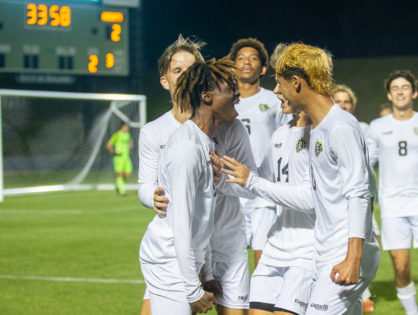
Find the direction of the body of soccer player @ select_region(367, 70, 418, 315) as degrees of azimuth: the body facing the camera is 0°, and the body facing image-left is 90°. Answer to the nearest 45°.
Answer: approximately 0°

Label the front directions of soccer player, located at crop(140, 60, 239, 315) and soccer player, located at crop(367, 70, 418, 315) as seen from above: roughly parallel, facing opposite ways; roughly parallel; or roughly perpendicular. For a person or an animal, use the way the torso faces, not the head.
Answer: roughly perpendicular

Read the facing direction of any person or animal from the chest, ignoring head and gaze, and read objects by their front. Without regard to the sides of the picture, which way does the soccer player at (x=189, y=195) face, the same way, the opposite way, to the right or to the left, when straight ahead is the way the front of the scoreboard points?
to the left

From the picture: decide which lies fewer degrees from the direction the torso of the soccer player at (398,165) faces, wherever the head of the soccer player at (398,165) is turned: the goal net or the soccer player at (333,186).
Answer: the soccer player

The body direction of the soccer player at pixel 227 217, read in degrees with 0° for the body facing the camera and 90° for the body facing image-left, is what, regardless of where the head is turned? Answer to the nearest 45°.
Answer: approximately 315°

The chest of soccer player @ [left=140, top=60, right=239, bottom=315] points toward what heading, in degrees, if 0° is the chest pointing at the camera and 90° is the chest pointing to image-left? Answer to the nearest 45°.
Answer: approximately 270°

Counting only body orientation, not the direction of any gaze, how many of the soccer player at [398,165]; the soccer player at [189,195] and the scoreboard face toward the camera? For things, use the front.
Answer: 2

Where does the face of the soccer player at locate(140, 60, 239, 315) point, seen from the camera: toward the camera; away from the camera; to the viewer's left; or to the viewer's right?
to the viewer's right

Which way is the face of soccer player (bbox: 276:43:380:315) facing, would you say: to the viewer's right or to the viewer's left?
to the viewer's left

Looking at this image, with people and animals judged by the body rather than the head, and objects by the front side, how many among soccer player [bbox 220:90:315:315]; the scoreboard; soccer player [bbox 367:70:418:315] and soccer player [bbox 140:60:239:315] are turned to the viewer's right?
1

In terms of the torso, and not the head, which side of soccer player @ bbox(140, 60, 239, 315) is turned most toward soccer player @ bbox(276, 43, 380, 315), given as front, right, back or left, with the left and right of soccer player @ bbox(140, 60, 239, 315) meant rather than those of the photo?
front

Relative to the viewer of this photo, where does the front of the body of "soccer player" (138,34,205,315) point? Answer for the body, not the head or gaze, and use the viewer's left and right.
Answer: facing the viewer and to the right of the viewer

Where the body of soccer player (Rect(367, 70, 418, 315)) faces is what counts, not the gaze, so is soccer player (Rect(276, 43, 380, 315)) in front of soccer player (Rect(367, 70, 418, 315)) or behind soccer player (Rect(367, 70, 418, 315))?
in front

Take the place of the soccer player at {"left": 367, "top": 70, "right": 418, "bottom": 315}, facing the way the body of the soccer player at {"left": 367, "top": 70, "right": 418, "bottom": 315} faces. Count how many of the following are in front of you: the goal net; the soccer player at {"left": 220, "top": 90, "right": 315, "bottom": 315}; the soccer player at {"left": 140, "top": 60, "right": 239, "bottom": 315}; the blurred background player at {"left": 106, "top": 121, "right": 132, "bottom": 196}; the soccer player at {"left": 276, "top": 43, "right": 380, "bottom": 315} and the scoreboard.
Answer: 3
